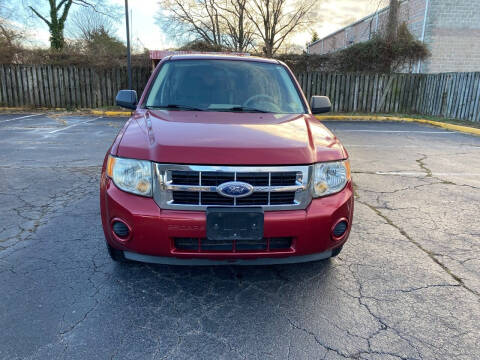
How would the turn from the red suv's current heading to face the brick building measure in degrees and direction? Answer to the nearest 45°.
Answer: approximately 135° to its left

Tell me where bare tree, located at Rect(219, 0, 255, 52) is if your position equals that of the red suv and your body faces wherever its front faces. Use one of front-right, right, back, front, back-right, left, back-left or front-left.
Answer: back

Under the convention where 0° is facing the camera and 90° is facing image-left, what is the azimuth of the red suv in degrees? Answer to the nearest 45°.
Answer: approximately 0°
